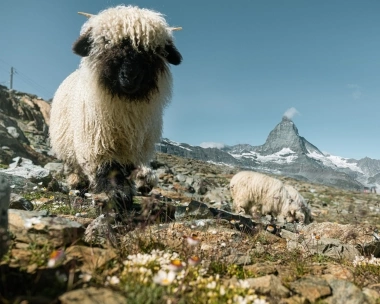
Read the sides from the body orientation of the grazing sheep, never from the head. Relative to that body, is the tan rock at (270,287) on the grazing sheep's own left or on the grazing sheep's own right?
on the grazing sheep's own right

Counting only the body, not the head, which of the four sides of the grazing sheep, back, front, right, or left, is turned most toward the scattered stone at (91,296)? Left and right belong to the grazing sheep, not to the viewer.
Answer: right

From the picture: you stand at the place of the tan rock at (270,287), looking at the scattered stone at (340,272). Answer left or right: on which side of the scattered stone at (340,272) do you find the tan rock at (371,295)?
right

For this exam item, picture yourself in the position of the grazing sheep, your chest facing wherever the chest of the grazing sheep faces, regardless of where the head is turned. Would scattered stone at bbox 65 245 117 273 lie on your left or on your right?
on your right

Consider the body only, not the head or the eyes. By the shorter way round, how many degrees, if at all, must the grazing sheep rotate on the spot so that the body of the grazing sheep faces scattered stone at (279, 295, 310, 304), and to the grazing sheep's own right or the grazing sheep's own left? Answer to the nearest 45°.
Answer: approximately 90° to the grazing sheep's own right

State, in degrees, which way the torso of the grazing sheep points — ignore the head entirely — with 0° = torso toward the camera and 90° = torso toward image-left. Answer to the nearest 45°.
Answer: approximately 270°

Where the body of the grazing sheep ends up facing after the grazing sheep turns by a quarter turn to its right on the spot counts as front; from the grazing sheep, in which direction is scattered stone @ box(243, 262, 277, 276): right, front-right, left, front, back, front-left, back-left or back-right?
front
